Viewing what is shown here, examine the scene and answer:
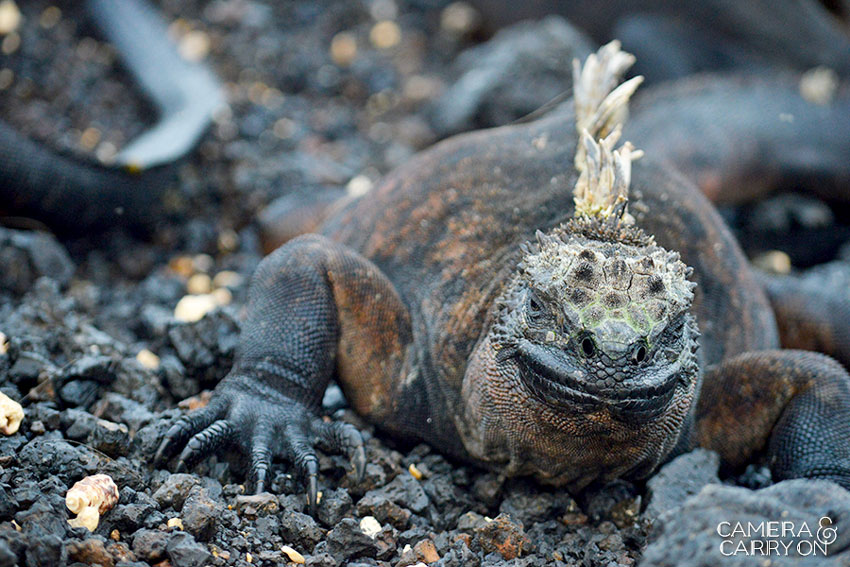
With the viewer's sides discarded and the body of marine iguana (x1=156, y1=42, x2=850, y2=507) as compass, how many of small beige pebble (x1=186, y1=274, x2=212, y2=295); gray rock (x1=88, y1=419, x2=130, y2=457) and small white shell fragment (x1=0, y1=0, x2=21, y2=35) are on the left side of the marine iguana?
0

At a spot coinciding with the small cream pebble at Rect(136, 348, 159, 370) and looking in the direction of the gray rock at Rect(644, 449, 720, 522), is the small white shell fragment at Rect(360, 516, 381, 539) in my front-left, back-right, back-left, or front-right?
front-right

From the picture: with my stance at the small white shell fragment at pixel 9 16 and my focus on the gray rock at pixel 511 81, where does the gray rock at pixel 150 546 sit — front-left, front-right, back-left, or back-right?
front-right

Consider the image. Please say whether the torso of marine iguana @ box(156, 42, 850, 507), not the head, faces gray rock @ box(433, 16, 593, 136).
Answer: no

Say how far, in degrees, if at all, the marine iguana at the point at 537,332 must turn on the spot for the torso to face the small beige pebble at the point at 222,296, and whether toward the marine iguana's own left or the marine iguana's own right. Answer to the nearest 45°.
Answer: approximately 135° to the marine iguana's own right

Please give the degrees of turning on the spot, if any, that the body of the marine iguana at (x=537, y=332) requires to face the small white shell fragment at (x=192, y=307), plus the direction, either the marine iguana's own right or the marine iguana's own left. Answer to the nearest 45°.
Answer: approximately 135° to the marine iguana's own right

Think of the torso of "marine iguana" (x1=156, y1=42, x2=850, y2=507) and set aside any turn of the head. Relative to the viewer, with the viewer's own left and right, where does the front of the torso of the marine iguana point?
facing the viewer

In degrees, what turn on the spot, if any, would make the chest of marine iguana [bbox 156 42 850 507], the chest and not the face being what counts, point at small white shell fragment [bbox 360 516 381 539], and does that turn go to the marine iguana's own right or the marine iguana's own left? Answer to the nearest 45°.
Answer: approximately 45° to the marine iguana's own right

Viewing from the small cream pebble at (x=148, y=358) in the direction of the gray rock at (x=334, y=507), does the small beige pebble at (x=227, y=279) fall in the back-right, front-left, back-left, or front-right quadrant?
back-left

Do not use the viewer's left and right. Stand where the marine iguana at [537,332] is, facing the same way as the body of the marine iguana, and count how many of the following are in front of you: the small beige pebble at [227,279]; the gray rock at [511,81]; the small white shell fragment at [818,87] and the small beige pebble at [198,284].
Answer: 0

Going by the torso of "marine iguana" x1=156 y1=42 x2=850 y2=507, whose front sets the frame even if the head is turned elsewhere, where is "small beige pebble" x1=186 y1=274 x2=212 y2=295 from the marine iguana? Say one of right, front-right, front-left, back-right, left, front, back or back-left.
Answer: back-right

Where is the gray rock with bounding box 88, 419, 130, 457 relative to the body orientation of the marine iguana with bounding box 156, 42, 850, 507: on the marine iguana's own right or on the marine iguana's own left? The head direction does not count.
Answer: on the marine iguana's own right

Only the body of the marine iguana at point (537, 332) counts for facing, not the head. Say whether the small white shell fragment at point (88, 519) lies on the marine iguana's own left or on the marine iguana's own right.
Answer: on the marine iguana's own right

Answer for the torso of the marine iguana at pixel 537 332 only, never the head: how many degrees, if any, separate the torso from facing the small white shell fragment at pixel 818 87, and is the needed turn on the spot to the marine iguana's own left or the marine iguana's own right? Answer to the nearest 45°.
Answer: approximately 135° to the marine iguana's own left

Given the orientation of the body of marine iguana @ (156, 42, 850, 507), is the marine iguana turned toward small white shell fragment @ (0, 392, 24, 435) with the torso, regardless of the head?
no
